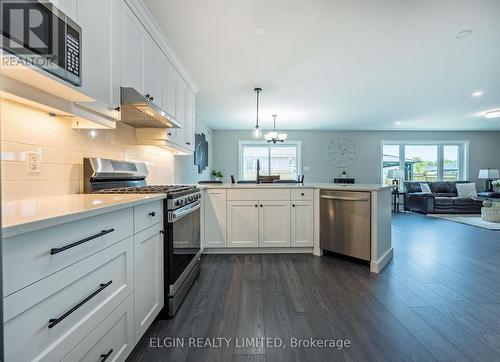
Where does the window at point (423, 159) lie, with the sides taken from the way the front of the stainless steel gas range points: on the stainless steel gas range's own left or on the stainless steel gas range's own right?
on the stainless steel gas range's own left

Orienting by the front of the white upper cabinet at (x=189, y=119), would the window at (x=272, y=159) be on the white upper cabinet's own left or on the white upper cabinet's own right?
on the white upper cabinet's own left

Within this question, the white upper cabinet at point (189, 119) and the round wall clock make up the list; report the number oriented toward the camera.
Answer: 1

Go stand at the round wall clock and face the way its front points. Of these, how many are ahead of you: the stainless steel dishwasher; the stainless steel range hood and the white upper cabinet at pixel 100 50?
3

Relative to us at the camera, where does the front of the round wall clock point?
facing the viewer

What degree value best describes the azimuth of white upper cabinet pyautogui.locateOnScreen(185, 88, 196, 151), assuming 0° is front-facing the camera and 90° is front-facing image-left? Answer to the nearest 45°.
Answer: approximately 270°

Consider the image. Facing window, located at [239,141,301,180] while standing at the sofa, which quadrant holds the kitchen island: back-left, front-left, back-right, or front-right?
front-left

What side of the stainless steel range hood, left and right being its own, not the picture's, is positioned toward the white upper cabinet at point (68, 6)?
right

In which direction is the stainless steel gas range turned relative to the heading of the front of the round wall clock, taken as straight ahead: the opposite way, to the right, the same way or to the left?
to the left

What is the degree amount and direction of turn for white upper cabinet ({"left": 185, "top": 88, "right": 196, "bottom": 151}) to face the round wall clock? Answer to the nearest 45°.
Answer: approximately 45° to its left

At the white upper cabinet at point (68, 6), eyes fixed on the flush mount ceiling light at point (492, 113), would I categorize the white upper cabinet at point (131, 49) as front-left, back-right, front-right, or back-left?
front-left

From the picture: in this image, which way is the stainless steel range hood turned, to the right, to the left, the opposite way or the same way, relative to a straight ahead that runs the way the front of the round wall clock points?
to the left

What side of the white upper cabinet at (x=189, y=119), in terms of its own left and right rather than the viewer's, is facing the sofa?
front

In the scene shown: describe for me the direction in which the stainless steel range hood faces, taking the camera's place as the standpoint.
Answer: facing the viewer and to the right of the viewer

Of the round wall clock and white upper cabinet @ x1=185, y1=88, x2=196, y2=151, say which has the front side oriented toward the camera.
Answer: the round wall clock
